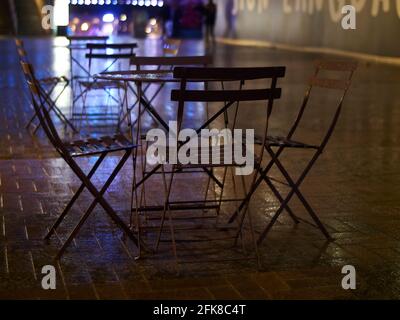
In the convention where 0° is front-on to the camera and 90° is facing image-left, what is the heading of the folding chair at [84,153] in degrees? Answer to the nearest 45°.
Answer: approximately 270°

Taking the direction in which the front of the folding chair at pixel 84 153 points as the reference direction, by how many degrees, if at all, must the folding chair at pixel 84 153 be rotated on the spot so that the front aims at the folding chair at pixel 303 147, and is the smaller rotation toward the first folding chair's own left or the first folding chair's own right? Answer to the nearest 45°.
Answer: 0° — it already faces it
